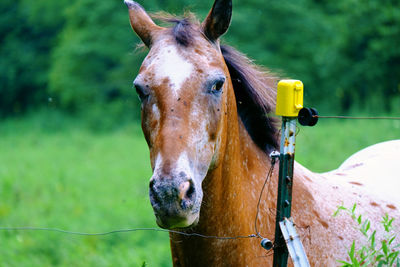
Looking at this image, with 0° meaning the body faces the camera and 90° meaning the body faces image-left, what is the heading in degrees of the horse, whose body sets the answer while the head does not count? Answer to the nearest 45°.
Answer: approximately 45°
